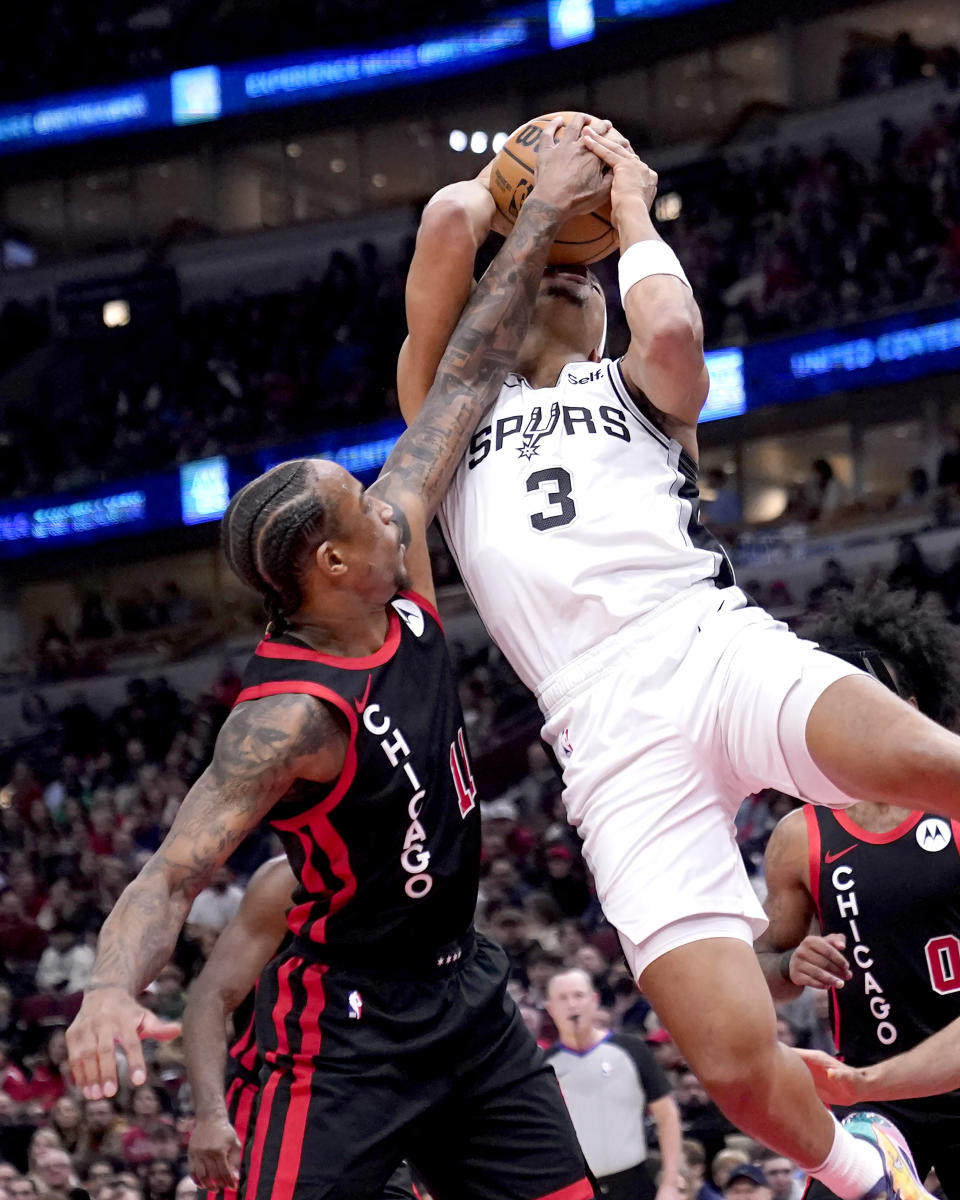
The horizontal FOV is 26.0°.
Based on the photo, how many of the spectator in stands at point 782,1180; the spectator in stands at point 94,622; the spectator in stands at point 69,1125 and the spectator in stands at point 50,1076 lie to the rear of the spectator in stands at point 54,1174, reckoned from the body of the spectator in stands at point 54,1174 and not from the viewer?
3

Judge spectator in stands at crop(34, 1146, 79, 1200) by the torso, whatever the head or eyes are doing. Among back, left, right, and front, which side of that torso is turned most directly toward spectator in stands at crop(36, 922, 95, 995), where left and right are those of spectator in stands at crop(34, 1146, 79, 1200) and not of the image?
back

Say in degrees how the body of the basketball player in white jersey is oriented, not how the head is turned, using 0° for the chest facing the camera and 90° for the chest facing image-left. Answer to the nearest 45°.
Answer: approximately 0°

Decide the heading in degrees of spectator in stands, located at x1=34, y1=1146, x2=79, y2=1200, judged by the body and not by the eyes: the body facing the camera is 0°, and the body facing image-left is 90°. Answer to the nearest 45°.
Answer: approximately 0°

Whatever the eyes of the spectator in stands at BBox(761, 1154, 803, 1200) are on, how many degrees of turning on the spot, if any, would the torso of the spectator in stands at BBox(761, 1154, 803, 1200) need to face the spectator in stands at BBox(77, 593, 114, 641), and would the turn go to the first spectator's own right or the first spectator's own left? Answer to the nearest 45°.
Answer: approximately 135° to the first spectator's own right
